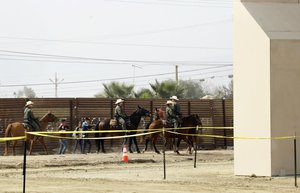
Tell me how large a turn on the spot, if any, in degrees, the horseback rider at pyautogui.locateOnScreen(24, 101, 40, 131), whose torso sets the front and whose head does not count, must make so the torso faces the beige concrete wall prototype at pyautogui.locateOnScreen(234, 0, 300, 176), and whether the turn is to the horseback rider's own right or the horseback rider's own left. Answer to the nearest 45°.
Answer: approximately 45° to the horseback rider's own right

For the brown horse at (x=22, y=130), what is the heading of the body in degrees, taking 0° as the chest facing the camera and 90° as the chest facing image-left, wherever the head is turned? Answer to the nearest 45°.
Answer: approximately 270°

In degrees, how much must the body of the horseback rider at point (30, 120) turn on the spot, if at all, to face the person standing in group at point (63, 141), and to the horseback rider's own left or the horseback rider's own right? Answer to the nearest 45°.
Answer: approximately 45° to the horseback rider's own left

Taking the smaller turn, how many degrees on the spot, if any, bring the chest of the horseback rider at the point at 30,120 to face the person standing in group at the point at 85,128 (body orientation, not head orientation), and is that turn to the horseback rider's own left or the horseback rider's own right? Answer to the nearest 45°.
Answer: approximately 45° to the horseback rider's own left

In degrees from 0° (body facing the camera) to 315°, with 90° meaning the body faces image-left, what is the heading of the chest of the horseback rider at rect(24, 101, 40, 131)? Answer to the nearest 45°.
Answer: approximately 270°

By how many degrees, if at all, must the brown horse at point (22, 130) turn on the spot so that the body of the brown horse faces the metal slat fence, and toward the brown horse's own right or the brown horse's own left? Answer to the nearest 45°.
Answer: approximately 45° to the brown horse's own left
